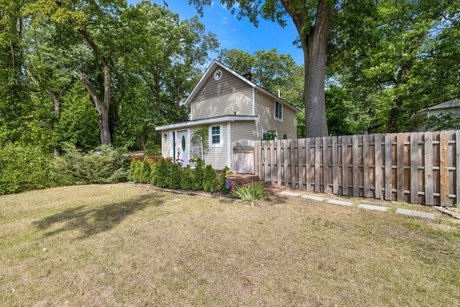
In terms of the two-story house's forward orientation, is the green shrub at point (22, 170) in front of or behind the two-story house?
in front

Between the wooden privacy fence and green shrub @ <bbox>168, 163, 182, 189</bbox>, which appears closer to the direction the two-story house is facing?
the green shrub

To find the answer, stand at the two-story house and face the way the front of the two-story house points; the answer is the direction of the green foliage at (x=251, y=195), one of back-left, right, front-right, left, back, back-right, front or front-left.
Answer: front-left

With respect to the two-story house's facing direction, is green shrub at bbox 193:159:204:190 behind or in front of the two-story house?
in front

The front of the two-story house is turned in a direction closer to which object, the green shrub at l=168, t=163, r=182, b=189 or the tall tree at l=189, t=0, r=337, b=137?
the green shrub

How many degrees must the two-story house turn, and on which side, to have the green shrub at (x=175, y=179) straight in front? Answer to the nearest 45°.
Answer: approximately 45° to its left

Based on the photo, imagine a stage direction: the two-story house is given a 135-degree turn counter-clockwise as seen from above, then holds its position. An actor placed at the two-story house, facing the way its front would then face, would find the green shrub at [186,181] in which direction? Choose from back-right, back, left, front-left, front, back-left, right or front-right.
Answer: right

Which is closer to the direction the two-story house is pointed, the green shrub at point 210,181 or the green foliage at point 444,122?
the green shrub

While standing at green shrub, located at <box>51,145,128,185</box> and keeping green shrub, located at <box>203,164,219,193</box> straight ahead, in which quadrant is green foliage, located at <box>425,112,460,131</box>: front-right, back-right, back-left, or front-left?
front-left

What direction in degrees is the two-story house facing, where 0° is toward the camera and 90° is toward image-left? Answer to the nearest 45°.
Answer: approximately 45°

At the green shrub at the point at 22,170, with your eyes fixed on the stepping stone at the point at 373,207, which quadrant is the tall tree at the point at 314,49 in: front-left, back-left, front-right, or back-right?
front-left
